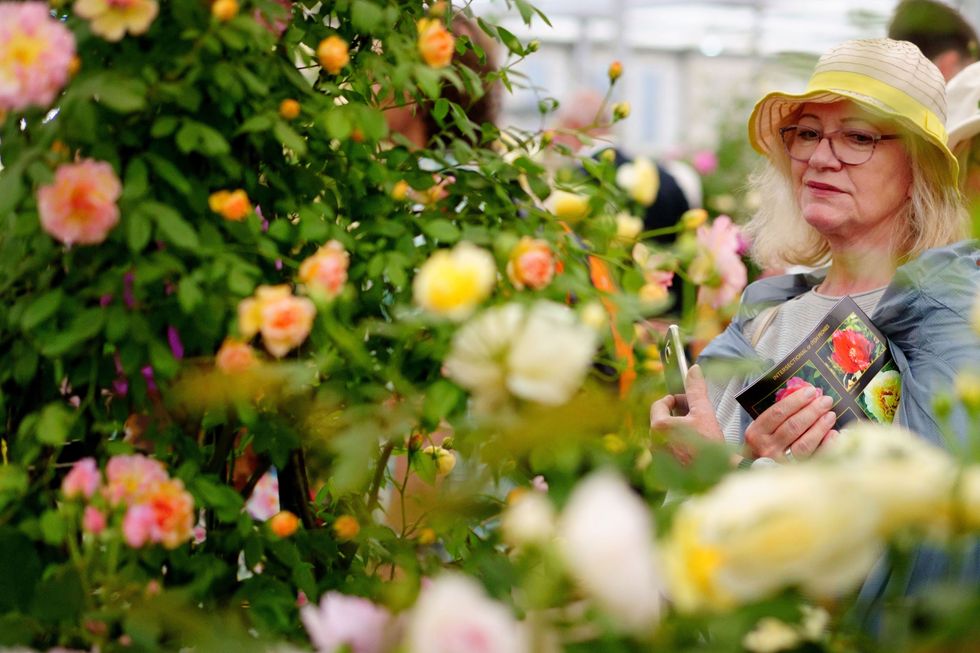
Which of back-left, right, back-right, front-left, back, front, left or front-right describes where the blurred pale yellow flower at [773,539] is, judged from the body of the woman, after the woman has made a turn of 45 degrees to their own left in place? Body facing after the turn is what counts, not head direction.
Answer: front

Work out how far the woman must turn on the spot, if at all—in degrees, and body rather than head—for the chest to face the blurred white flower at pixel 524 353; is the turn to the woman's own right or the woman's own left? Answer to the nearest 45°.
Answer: approximately 45° to the woman's own left

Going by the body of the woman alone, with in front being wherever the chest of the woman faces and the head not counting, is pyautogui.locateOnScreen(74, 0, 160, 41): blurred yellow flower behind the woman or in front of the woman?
in front

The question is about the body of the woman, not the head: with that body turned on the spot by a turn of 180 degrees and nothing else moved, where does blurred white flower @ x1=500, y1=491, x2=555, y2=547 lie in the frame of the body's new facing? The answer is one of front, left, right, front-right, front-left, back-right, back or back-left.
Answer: back-right

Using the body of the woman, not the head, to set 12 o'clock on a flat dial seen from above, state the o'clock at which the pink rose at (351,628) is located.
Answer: The pink rose is roughly at 11 o'clock from the woman.

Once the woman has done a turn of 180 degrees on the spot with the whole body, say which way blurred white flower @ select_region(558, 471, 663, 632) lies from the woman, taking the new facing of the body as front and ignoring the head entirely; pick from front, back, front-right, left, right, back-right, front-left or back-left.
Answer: back-right

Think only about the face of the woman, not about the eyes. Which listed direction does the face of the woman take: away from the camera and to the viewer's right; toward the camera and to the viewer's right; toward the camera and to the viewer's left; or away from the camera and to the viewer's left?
toward the camera and to the viewer's left

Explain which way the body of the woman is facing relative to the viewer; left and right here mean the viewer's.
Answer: facing the viewer and to the left of the viewer

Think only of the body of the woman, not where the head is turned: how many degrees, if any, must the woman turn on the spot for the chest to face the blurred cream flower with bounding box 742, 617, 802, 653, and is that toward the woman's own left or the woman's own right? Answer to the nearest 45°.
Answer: approximately 45° to the woman's own left
